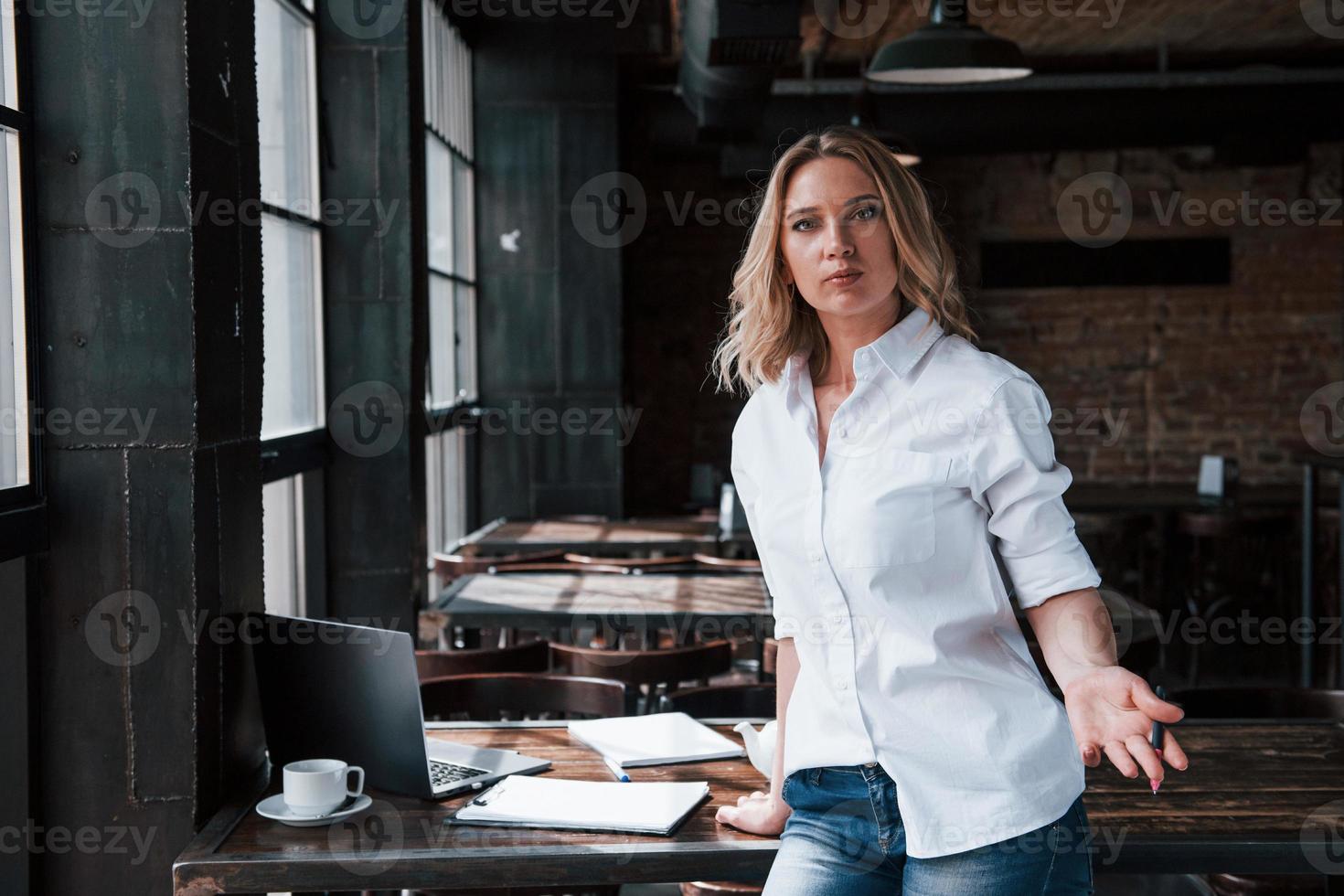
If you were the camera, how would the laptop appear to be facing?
facing away from the viewer and to the right of the viewer

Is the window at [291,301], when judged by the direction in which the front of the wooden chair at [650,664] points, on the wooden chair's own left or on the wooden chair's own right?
on the wooden chair's own left

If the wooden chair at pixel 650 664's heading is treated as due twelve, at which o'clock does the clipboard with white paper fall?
The clipboard with white paper is roughly at 6 o'clock from the wooden chair.

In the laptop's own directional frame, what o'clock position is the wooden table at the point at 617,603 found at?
The wooden table is roughly at 11 o'clock from the laptop.

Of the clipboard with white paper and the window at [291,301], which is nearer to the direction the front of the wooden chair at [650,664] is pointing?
the window

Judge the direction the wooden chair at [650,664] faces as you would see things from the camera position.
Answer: facing away from the viewer

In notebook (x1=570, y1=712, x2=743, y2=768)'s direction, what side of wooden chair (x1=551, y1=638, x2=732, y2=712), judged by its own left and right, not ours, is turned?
back
